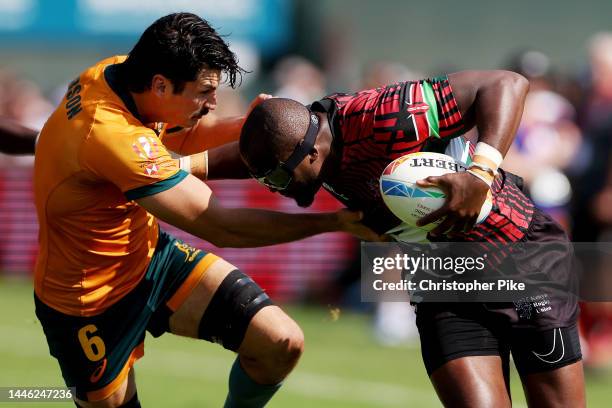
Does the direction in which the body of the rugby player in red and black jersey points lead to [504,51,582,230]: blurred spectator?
no

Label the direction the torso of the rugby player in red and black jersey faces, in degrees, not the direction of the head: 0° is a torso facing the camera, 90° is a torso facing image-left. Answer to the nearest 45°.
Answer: approximately 45°

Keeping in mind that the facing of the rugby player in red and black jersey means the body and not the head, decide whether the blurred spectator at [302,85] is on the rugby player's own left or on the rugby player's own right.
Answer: on the rugby player's own right

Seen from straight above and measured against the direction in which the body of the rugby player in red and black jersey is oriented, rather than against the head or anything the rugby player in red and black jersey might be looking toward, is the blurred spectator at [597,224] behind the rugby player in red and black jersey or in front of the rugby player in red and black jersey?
behind
